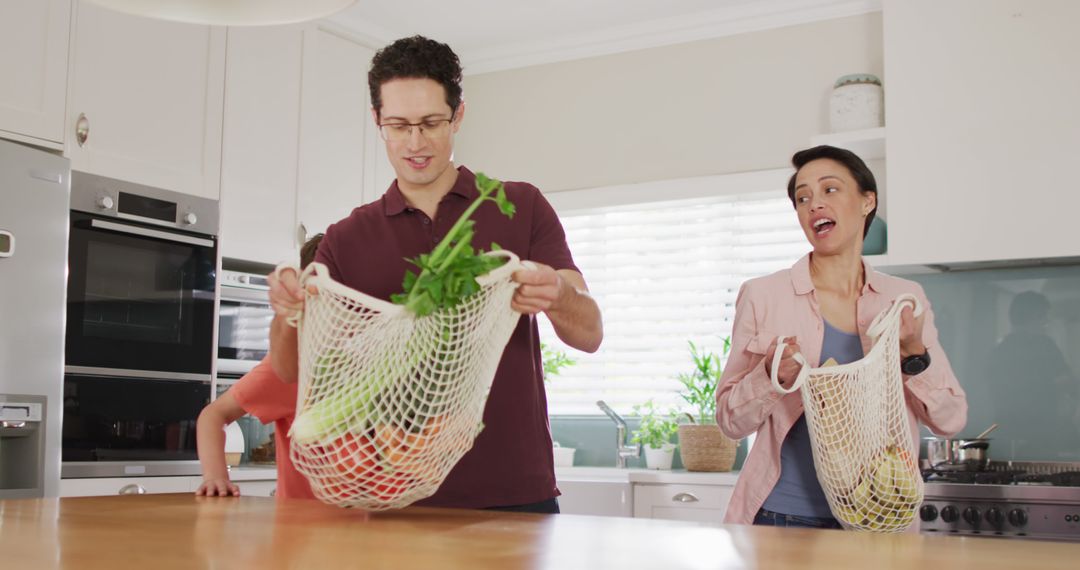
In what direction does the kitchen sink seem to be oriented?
toward the camera

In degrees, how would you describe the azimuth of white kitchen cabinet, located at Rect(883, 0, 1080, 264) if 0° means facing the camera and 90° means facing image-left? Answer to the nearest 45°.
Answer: approximately 0°

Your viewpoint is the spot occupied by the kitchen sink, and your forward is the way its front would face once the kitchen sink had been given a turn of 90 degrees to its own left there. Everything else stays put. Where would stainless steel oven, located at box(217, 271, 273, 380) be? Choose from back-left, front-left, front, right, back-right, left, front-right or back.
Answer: back

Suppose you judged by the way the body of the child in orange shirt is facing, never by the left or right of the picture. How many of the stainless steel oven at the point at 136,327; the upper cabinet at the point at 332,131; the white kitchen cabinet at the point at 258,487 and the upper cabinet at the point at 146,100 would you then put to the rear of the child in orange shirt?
4

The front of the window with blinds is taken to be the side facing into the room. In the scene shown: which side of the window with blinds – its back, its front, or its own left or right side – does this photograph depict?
front

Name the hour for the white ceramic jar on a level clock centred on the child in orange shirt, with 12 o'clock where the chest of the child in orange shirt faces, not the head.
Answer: The white ceramic jar is roughly at 8 o'clock from the child in orange shirt.

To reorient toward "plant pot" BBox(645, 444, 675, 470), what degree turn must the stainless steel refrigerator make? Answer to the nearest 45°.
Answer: approximately 45° to its left

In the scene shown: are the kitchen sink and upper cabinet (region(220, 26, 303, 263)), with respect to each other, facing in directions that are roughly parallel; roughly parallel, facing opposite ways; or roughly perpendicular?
roughly parallel

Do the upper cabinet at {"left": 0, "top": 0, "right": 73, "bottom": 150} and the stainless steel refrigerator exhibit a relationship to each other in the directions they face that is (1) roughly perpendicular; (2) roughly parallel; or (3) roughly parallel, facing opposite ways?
roughly parallel

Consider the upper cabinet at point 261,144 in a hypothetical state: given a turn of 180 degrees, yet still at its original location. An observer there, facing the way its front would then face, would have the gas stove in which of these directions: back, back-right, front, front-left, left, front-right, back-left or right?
back-right

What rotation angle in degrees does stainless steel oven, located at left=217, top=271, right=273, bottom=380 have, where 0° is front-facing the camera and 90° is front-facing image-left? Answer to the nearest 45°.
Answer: approximately 0°

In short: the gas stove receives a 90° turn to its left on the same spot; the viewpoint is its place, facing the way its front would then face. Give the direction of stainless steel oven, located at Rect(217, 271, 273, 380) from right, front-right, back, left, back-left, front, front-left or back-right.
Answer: back

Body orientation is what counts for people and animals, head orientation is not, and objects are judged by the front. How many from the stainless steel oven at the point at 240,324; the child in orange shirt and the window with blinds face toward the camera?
3

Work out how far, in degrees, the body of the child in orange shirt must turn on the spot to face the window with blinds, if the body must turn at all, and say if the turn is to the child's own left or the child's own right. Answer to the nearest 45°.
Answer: approximately 135° to the child's own left

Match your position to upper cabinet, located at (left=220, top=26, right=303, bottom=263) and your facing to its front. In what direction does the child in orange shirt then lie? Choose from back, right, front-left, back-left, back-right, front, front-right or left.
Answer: front

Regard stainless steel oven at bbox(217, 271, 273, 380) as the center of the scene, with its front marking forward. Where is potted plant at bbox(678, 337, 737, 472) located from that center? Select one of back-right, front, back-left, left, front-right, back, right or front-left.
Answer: left

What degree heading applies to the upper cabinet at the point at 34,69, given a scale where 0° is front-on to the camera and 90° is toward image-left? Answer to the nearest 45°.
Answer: approximately 315°
